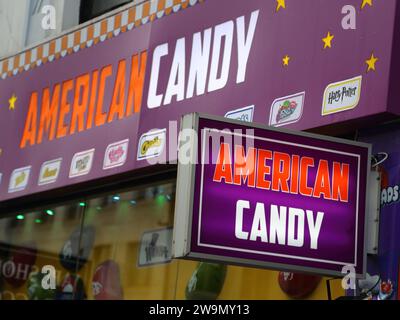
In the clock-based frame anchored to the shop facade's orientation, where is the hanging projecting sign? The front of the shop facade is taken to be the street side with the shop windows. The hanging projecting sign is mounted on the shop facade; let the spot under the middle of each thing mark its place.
The hanging projecting sign is roughly at 10 o'clock from the shop facade.

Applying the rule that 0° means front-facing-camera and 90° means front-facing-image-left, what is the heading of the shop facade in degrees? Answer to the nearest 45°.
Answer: approximately 45°
